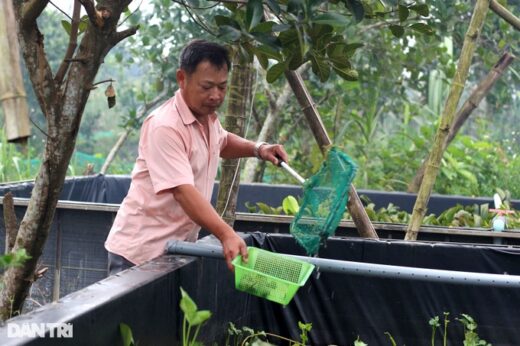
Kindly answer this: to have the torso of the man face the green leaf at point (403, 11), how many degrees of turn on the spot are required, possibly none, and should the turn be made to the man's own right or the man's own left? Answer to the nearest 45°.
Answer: approximately 45° to the man's own left

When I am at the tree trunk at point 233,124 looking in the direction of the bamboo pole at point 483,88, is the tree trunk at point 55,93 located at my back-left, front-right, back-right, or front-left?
back-right

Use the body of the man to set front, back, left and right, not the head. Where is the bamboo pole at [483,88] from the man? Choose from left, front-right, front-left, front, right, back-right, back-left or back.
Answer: left

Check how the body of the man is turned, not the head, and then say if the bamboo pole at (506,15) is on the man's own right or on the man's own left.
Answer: on the man's own left

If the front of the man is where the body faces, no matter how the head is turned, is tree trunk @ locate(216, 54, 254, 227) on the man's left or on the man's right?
on the man's left

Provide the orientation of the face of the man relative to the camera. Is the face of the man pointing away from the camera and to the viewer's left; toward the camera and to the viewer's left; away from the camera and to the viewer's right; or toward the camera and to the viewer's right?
toward the camera and to the viewer's right

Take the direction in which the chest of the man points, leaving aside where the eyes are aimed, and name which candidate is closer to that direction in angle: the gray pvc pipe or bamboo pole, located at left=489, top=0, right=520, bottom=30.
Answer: the gray pvc pipe

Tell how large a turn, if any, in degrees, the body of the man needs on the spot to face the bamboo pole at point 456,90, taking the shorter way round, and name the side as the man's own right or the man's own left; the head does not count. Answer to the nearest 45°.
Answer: approximately 90° to the man's own left

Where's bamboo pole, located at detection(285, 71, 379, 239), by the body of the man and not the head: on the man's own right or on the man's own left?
on the man's own left

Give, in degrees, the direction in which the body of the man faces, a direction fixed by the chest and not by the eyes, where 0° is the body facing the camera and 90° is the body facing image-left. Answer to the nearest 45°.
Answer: approximately 315°
